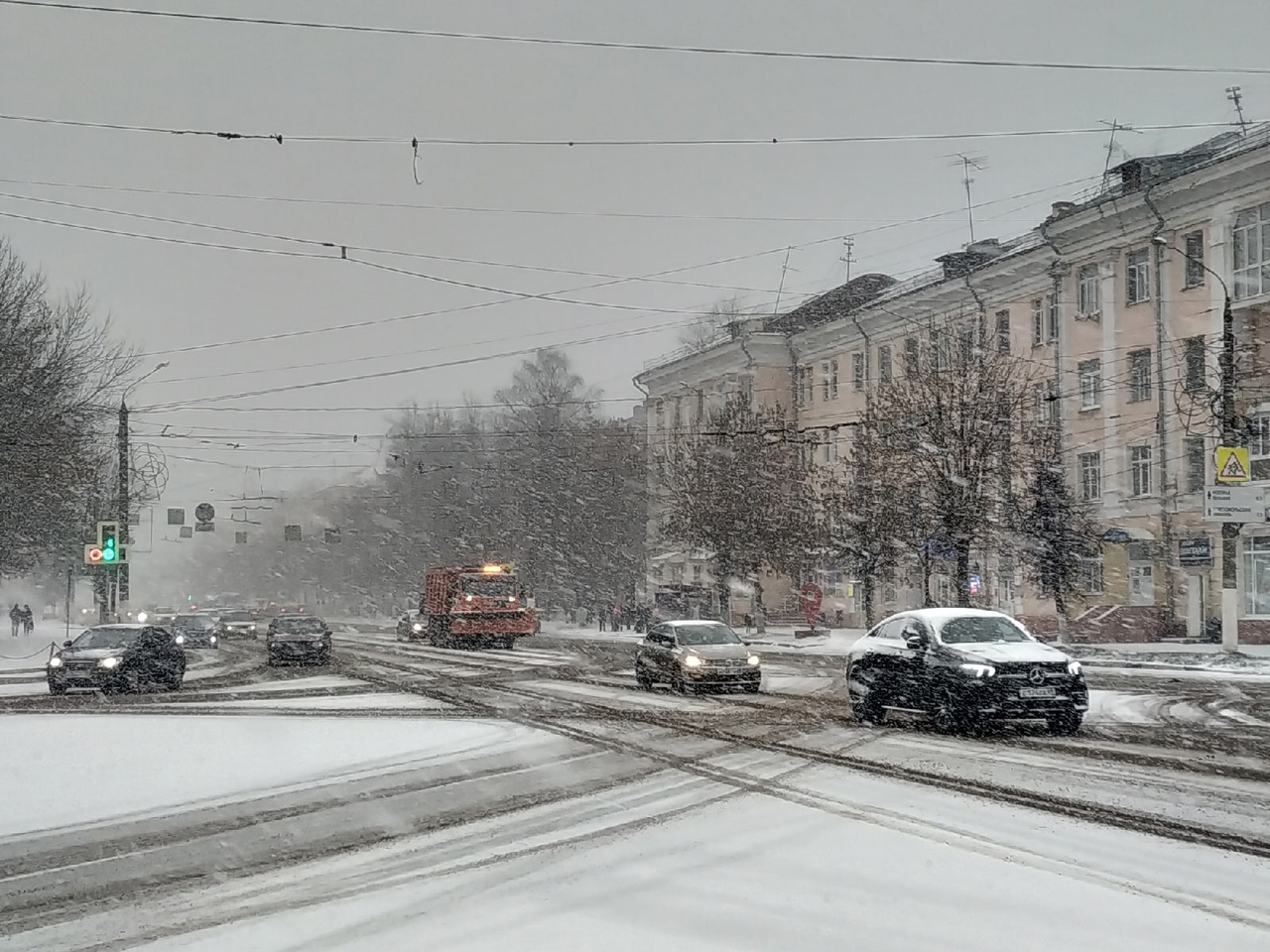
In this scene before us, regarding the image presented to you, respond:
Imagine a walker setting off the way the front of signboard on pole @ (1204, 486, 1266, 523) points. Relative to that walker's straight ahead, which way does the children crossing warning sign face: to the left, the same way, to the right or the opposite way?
the same way

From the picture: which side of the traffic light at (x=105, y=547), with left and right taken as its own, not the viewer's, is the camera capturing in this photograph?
front

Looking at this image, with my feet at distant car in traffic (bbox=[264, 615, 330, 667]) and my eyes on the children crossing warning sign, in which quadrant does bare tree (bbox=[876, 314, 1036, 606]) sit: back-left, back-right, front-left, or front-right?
front-left

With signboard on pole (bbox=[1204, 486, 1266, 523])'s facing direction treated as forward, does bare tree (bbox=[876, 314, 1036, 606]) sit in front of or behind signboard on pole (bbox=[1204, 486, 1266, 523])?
behind

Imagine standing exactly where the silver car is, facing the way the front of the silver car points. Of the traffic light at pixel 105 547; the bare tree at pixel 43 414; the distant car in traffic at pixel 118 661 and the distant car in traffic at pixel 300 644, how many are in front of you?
0

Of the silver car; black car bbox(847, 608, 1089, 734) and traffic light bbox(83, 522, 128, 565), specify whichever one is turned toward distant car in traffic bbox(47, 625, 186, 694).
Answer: the traffic light

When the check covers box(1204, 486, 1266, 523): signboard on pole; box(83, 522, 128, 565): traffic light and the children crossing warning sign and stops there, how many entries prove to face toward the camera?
3

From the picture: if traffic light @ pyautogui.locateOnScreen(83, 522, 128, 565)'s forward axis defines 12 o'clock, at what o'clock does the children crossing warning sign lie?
The children crossing warning sign is roughly at 10 o'clock from the traffic light.

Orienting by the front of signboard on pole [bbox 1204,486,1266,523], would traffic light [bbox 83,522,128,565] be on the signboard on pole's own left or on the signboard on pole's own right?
on the signboard on pole's own right

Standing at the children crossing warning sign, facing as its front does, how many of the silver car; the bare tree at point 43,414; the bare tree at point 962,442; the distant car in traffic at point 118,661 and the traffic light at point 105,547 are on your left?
0

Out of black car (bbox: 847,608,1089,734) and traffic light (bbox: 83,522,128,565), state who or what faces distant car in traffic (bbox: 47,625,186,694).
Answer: the traffic light

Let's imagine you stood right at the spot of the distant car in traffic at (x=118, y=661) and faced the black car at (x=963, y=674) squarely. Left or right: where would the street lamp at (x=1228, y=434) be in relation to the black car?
left

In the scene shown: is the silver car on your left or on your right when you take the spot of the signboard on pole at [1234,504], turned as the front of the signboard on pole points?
on your right

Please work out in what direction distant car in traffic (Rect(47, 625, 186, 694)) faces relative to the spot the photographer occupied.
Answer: facing the viewer and to the left of the viewer

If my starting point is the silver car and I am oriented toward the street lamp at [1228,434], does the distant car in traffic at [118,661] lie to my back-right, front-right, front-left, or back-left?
back-left

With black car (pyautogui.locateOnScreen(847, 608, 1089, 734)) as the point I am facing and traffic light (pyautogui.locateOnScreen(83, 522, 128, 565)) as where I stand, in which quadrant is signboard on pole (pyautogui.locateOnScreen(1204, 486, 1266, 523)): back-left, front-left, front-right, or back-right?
front-left

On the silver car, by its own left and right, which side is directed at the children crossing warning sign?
left

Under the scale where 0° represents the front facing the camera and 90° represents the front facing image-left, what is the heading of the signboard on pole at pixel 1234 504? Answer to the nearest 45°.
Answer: approximately 0°
